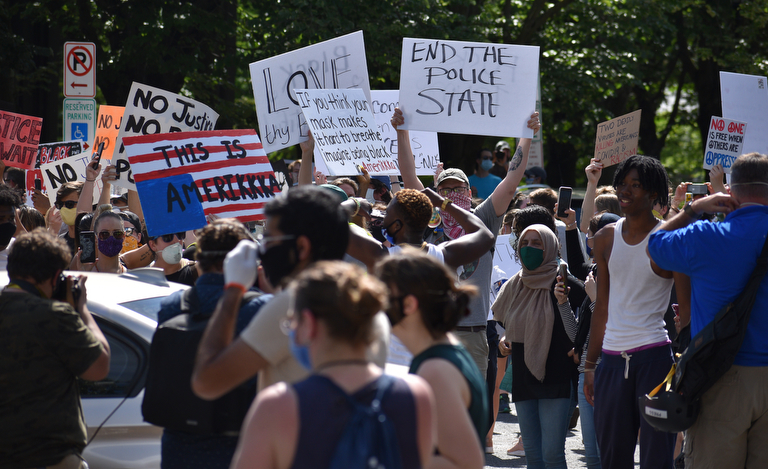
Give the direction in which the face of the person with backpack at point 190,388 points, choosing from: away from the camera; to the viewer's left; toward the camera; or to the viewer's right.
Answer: away from the camera

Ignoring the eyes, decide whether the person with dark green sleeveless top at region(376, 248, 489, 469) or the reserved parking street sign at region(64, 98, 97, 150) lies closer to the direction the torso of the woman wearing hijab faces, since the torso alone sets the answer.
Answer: the person with dark green sleeveless top

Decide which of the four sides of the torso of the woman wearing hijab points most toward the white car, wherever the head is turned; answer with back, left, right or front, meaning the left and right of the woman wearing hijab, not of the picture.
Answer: front

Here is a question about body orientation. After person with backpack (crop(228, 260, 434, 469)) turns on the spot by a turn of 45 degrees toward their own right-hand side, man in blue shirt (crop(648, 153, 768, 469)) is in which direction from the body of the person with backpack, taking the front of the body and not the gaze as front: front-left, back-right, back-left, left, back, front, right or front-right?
front-right

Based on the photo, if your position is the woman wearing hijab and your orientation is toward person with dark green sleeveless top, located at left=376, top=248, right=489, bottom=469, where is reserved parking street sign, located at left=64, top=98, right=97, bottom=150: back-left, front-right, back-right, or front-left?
back-right

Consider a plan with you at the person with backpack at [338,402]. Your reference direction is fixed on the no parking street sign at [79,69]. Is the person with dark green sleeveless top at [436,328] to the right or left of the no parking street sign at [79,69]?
right

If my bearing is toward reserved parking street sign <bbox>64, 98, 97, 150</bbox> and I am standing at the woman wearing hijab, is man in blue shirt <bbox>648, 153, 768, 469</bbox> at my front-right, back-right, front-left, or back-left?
back-left

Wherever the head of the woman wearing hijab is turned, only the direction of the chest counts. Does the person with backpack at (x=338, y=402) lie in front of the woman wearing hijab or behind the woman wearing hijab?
in front

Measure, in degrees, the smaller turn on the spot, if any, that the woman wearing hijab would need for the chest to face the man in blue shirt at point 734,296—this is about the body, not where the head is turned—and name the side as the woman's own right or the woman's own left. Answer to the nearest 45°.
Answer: approximately 90° to the woman's own left

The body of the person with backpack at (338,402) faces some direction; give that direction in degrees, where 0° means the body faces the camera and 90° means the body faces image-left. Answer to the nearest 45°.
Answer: approximately 135°

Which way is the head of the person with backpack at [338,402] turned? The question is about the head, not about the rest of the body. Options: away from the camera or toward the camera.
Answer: away from the camera

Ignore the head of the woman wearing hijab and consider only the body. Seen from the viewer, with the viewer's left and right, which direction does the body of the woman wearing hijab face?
facing the viewer and to the left of the viewer

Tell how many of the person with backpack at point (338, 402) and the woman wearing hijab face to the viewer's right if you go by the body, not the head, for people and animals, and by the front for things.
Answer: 0

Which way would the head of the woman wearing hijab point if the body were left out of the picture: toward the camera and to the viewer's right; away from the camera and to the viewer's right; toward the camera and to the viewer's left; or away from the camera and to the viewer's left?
toward the camera and to the viewer's left
